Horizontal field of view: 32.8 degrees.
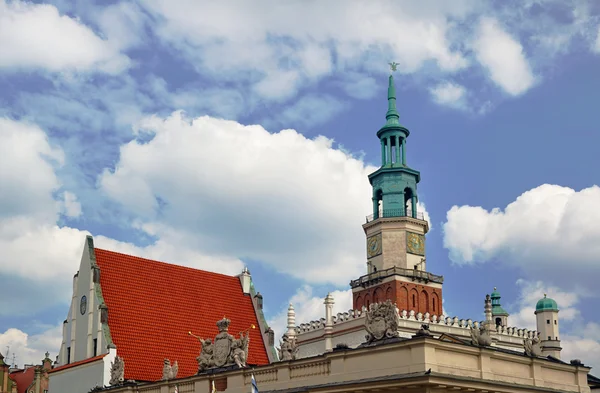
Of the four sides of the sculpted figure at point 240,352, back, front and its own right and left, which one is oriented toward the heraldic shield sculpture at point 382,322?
left

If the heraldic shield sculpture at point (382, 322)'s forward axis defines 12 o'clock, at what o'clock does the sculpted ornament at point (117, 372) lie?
The sculpted ornament is roughly at 3 o'clock from the heraldic shield sculpture.

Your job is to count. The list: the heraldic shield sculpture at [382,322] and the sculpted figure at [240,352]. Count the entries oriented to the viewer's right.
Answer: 0

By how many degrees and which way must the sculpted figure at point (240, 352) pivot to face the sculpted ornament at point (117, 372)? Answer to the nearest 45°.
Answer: approximately 90° to its right

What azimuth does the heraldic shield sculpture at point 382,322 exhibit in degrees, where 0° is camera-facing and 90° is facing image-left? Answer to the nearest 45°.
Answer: approximately 45°

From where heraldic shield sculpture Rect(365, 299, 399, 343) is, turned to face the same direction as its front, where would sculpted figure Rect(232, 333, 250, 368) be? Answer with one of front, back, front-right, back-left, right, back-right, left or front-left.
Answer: right

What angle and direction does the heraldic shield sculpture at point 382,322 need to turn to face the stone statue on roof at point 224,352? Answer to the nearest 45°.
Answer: approximately 90° to its right
